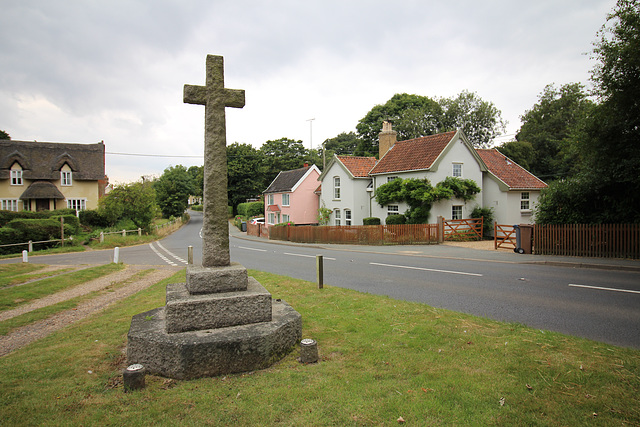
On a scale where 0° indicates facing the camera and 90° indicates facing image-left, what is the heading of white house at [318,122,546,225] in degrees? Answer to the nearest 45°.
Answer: approximately 45°

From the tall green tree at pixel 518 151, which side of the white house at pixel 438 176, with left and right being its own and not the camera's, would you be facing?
back

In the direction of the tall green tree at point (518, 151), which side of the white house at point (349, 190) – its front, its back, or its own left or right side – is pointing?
back

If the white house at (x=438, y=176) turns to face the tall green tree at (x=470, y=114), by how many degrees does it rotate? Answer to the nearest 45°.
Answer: approximately 135° to its right

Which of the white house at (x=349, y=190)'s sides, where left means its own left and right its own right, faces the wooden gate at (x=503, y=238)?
left

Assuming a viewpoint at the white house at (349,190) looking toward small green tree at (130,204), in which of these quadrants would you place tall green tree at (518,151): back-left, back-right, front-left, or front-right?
back-right
